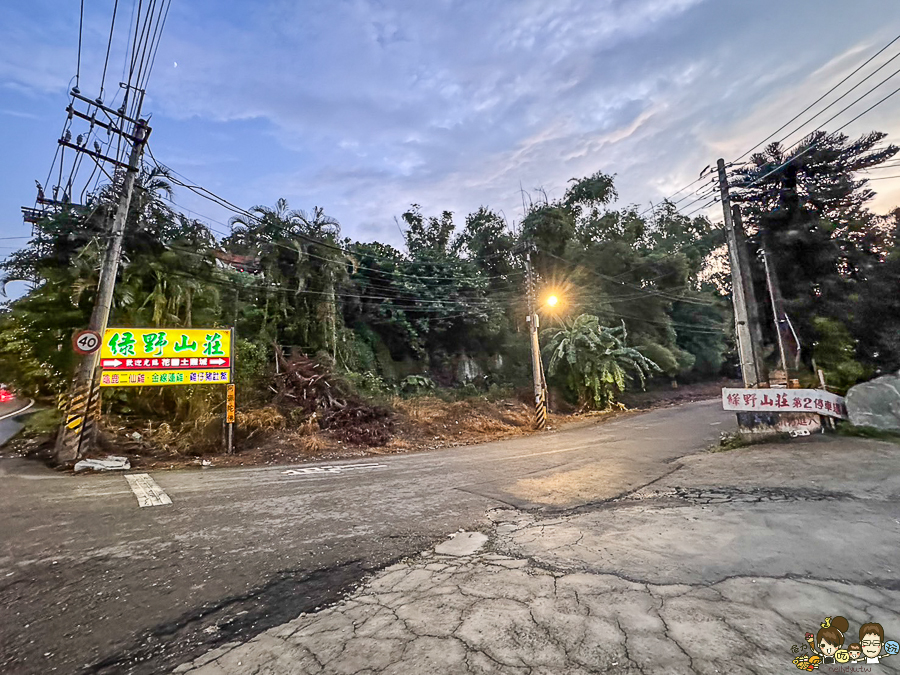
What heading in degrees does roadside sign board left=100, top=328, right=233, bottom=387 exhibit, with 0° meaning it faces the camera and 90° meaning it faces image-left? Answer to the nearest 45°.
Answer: approximately 0°

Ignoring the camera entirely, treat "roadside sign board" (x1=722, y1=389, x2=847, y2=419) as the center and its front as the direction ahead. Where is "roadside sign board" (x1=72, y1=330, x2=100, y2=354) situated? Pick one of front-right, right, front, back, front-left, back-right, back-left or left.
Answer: front-right

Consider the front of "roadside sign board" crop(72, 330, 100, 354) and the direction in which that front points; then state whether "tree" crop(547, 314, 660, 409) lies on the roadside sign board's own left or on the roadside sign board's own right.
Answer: on the roadside sign board's own left

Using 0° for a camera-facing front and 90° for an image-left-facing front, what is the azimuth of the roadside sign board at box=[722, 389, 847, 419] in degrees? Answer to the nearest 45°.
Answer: approximately 0°

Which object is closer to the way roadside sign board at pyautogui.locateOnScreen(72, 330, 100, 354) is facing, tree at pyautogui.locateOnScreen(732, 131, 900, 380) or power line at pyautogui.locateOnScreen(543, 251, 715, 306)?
the tree

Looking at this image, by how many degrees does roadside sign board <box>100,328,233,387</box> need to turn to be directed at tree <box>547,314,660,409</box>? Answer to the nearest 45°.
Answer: approximately 90° to its left

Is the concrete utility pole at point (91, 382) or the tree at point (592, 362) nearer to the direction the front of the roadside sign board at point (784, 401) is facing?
the concrete utility pole
